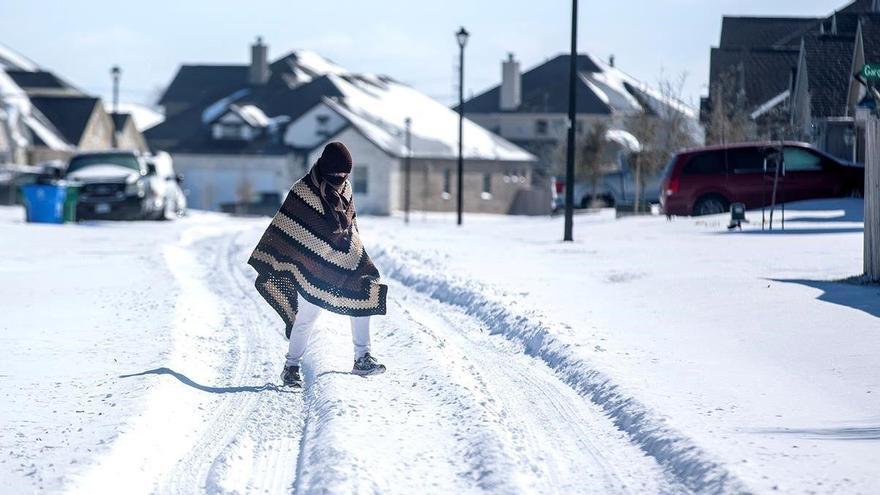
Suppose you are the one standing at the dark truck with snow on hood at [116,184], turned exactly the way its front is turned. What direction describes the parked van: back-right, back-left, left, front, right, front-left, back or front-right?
front-left

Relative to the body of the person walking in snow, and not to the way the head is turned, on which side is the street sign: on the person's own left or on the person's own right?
on the person's own left

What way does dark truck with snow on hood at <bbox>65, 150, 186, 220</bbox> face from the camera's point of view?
toward the camera

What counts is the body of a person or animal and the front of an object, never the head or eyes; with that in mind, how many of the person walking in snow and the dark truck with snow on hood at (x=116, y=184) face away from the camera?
0

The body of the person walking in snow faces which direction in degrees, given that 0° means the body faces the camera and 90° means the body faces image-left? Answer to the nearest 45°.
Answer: approximately 315°

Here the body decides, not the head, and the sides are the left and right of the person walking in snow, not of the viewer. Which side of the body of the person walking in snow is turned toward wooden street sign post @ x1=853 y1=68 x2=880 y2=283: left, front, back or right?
left

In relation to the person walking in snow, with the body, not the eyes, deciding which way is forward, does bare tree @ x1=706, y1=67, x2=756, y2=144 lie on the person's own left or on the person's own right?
on the person's own left

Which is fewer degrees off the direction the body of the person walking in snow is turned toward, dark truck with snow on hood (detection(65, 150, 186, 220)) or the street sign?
the street sign

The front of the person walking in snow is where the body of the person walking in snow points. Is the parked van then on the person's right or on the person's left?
on the person's left

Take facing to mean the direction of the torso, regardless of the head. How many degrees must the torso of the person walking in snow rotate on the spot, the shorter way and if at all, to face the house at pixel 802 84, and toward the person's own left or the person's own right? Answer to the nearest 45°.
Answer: approximately 90° to the person's own left

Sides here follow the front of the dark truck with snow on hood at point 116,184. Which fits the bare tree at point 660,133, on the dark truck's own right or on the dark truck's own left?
on the dark truck's own left

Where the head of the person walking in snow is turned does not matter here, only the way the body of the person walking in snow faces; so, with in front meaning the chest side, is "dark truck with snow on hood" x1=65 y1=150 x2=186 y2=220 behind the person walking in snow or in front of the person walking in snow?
behind
